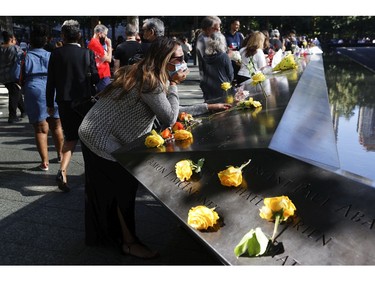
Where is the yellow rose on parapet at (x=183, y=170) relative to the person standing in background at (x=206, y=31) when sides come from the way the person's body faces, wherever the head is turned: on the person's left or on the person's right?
on the person's right

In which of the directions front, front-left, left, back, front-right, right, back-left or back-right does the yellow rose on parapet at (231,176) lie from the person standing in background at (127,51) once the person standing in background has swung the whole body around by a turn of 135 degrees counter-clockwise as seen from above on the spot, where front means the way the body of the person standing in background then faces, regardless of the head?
front-left

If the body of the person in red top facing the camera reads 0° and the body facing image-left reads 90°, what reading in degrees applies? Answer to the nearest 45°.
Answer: approximately 315°

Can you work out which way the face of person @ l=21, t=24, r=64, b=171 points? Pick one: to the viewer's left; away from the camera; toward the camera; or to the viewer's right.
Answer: away from the camera

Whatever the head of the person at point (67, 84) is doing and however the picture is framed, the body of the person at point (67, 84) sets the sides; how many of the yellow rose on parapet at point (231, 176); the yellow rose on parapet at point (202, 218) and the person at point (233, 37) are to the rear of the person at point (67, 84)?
2

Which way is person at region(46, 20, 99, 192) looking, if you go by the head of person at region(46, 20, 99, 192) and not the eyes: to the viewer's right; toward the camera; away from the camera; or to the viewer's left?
away from the camera

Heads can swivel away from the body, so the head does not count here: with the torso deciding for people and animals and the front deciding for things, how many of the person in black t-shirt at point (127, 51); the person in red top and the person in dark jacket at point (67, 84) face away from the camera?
2

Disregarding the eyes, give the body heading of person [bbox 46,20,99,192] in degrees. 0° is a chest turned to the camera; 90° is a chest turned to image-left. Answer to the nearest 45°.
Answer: approximately 180°
